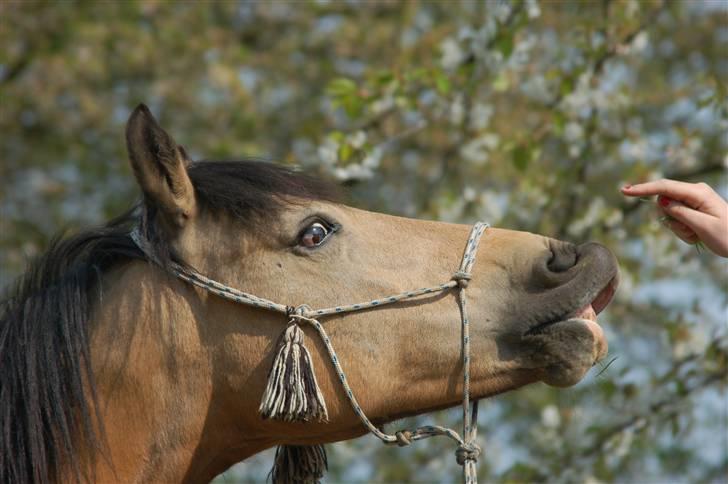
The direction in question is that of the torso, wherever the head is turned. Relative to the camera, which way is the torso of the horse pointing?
to the viewer's right
